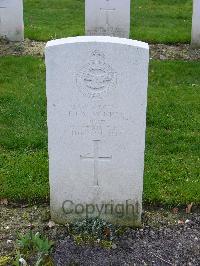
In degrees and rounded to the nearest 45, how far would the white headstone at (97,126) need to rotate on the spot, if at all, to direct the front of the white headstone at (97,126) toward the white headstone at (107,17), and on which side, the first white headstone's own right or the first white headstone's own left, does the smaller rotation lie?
approximately 180°

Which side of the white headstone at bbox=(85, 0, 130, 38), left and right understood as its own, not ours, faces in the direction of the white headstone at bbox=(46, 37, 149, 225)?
front

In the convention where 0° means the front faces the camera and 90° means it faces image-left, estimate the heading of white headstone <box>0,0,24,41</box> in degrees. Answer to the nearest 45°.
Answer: approximately 0°

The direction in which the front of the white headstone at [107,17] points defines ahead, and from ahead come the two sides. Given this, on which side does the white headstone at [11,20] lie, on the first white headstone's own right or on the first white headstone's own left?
on the first white headstone's own right

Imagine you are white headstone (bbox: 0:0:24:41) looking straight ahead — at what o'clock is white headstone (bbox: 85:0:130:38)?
white headstone (bbox: 85:0:130:38) is roughly at 9 o'clock from white headstone (bbox: 0:0:24:41).

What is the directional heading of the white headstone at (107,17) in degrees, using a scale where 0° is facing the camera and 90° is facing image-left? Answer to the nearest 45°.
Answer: approximately 0°

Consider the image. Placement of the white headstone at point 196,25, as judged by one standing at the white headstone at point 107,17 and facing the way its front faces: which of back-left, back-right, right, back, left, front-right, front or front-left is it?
left

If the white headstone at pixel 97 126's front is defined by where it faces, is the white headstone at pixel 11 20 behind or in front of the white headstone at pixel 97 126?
behind

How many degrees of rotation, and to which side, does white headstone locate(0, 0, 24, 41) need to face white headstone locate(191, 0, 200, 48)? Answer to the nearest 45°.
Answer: approximately 90° to its left

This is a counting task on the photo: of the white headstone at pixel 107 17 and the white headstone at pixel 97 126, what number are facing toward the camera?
2
